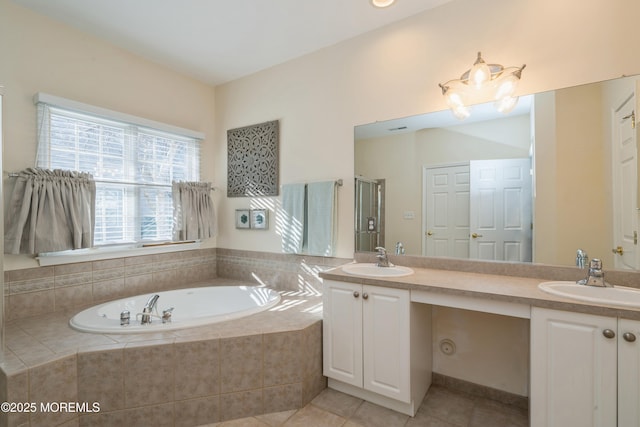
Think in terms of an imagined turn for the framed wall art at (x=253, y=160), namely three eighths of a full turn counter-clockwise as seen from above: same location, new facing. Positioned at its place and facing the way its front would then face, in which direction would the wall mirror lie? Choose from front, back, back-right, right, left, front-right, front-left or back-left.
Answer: front-right

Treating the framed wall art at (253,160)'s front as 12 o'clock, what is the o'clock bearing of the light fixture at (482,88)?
The light fixture is roughly at 9 o'clock from the framed wall art.

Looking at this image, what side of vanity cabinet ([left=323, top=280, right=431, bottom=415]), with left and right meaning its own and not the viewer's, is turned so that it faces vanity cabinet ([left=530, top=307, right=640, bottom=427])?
left

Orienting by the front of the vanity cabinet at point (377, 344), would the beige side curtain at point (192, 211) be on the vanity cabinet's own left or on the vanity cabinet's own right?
on the vanity cabinet's own right

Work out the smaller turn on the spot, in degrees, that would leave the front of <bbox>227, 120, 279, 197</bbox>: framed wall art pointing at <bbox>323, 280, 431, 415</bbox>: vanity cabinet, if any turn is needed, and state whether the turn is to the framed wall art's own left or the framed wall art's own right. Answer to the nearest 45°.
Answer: approximately 90° to the framed wall art's own left

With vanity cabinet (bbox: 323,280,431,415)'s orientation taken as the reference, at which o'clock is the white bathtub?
The white bathtub is roughly at 2 o'clock from the vanity cabinet.

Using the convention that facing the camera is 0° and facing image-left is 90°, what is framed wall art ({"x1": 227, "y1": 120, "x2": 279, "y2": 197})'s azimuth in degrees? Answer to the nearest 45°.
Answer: approximately 45°
